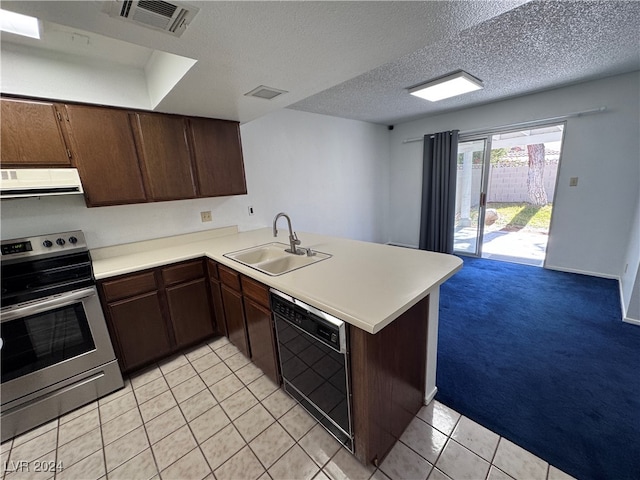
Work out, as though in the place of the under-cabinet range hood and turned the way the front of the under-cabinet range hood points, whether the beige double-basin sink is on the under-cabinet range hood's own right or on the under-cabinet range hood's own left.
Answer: on the under-cabinet range hood's own left

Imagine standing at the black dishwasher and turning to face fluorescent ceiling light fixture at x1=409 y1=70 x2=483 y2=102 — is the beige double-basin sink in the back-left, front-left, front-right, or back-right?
front-left

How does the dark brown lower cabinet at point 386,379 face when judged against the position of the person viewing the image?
facing the viewer and to the left of the viewer

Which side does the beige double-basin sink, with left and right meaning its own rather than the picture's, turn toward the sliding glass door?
back

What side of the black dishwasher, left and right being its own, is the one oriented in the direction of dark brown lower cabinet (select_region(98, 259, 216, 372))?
right

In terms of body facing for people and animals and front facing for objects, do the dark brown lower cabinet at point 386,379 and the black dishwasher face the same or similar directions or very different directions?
same or similar directions

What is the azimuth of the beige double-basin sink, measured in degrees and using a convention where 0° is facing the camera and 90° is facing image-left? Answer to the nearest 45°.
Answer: approximately 45°

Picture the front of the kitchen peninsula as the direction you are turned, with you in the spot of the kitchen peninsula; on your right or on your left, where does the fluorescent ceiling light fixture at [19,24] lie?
on your right

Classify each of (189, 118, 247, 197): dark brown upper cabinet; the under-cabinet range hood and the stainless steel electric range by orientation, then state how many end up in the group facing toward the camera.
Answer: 3

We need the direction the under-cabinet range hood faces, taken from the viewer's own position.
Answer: facing the viewer

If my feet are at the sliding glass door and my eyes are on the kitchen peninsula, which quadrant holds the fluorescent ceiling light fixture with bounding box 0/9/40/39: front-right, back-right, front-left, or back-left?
front-right

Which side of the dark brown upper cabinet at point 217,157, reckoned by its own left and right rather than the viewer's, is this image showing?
front

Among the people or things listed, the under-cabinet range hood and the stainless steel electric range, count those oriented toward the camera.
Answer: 2
